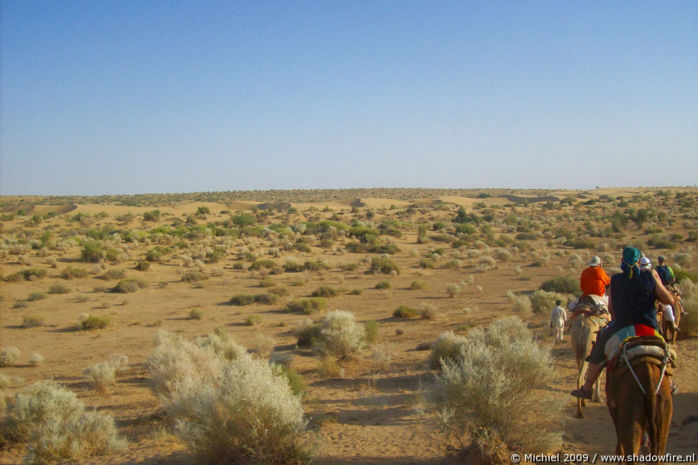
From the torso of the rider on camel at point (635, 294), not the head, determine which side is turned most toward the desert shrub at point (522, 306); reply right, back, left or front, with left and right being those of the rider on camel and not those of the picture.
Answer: front

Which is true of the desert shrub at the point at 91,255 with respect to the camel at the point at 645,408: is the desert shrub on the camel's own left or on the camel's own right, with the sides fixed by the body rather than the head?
on the camel's own left

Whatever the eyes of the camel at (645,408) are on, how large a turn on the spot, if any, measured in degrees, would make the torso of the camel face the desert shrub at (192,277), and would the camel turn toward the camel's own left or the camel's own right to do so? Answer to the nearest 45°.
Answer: approximately 45° to the camel's own left

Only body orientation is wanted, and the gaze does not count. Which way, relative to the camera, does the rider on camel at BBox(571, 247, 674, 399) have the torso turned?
away from the camera

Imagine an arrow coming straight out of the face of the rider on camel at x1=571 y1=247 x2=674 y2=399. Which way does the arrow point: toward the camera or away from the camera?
away from the camera

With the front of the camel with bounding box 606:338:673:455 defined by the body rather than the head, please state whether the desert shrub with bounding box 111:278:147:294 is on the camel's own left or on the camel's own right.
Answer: on the camel's own left

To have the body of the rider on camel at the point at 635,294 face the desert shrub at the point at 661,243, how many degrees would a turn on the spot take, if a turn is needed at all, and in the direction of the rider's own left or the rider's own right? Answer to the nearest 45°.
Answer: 0° — they already face it

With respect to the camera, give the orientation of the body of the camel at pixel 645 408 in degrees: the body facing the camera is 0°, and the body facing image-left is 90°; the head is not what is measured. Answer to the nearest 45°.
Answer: approximately 180°
